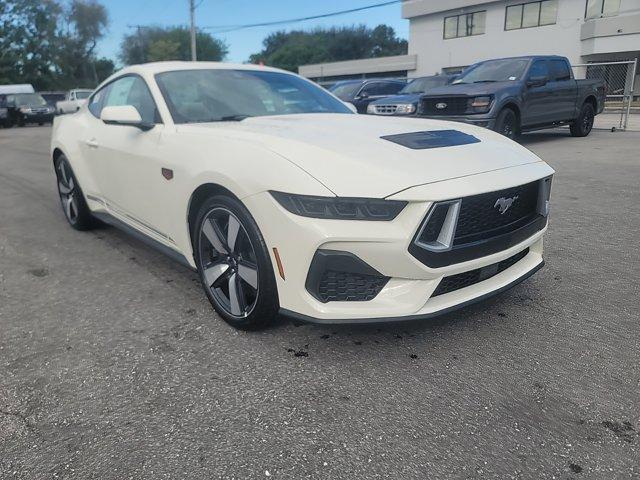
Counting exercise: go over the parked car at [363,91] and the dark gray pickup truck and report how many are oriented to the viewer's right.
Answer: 0

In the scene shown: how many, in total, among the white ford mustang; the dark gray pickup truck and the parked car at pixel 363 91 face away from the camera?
0

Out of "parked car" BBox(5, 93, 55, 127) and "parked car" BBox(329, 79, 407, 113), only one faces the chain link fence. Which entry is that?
"parked car" BBox(5, 93, 55, 127)

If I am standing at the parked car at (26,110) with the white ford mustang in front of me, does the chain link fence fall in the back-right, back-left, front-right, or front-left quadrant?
front-left

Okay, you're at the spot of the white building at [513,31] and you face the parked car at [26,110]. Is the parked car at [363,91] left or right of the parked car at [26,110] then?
left

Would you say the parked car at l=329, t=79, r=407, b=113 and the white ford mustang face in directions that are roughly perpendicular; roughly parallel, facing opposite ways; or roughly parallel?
roughly perpendicular

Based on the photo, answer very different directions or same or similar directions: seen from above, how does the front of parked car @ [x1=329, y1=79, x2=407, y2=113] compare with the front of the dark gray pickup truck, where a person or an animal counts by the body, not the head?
same or similar directions

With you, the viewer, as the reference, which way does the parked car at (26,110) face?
facing the viewer and to the right of the viewer

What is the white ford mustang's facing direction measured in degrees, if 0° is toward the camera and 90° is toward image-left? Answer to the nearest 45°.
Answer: approximately 315°

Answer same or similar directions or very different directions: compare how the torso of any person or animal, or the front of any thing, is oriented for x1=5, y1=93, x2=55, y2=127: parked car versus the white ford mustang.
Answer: same or similar directions

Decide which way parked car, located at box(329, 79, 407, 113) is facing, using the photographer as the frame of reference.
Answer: facing the viewer and to the left of the viewer

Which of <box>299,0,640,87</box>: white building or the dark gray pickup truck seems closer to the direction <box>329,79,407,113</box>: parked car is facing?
the dark gray pickup truck

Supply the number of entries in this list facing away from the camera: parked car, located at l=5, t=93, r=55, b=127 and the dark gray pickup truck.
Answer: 0

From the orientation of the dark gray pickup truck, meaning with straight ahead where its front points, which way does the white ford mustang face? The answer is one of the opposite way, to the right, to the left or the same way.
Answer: to the left

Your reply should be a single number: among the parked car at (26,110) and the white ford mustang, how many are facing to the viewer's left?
0

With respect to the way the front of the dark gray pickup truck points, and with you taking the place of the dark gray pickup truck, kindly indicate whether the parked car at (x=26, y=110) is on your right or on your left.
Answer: on your right
